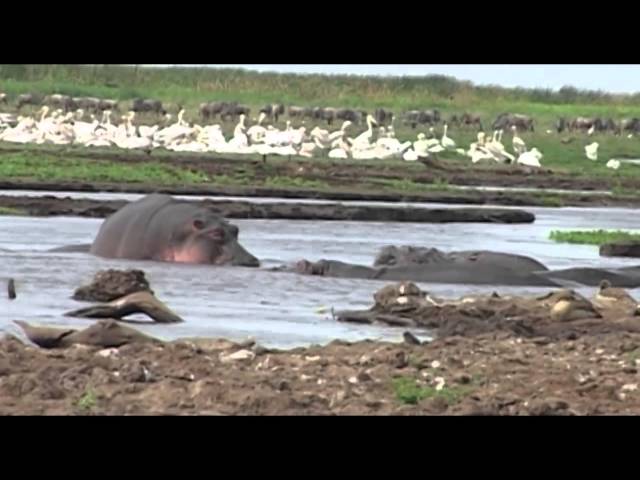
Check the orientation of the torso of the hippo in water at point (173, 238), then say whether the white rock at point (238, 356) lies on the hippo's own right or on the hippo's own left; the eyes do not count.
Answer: on the hippo's own right

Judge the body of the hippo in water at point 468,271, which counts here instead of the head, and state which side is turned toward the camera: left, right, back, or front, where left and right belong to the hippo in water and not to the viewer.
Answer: left

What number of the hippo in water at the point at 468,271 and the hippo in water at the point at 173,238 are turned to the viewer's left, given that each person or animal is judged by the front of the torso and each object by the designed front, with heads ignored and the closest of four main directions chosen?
1

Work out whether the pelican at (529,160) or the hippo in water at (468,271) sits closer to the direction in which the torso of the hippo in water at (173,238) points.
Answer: the hippo in water

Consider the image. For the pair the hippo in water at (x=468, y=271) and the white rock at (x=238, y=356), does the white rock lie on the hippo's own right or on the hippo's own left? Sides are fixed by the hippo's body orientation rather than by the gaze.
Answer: on the hippo's own left

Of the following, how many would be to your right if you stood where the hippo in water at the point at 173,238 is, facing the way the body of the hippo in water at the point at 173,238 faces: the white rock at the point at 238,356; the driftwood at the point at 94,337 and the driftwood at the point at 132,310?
3

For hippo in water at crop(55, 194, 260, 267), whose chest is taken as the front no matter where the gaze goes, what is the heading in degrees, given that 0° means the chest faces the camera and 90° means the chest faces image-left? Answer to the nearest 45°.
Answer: approximately 270°

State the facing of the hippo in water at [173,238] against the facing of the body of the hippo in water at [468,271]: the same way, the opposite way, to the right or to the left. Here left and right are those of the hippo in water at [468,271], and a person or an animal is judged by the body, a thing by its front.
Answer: the opposite way

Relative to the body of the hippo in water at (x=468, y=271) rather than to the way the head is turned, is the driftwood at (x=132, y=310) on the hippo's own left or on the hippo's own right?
on the hippo's own left

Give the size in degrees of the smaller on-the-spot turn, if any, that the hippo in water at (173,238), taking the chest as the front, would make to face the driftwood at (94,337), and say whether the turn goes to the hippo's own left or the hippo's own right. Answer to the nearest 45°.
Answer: approximately 90° to the hippo's own right
